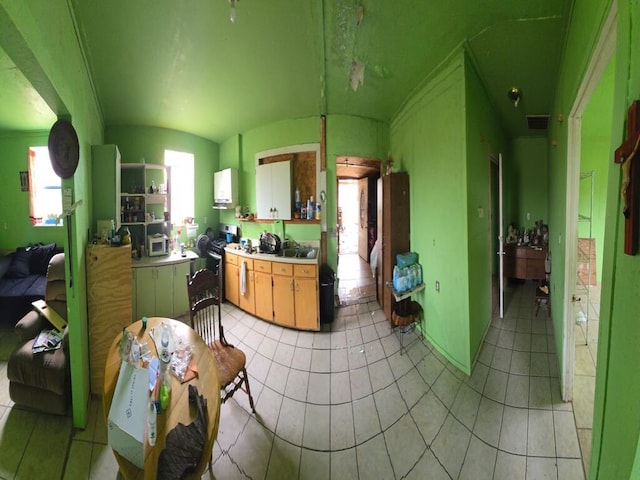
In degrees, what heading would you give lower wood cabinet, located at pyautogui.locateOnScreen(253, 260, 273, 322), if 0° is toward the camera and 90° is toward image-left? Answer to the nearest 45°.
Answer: approximately 45°

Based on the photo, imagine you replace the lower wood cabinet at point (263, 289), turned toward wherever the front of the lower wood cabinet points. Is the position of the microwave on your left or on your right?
on your right

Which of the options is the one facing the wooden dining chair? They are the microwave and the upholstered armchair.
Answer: the microwave

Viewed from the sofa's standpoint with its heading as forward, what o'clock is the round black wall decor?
The round black wall decor is roughly at 12 o'clock from the sofa.

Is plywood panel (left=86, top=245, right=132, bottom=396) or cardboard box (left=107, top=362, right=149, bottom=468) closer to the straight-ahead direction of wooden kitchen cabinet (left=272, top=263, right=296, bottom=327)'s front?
the cardboard box

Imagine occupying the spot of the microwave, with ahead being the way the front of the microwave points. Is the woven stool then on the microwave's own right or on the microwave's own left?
on the microwave's own left

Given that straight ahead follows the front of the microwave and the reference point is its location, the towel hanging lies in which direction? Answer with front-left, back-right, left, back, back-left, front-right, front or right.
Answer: front-left
